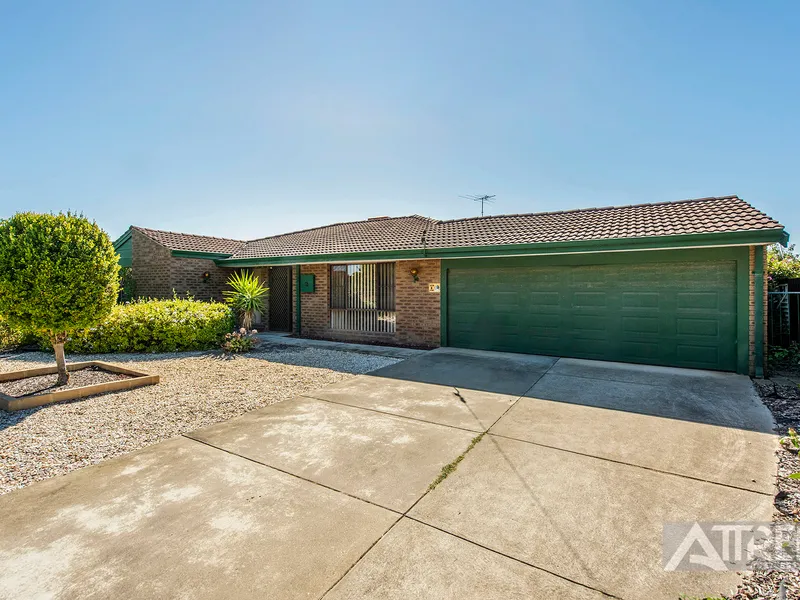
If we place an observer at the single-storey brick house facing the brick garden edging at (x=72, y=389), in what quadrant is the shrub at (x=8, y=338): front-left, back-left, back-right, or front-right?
front-right

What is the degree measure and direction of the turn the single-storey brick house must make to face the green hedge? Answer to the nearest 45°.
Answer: approximately 45° to its right

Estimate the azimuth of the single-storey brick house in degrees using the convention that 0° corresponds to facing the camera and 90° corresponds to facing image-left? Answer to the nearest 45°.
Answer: approximately 45°

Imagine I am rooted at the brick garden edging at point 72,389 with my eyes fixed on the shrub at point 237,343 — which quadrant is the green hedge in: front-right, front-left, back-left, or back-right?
front-left

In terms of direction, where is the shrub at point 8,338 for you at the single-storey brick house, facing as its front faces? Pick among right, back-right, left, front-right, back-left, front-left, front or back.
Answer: front-right

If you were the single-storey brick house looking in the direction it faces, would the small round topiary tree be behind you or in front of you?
in front

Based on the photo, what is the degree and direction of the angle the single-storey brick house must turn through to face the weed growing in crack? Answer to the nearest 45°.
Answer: approximately 45° to its left
